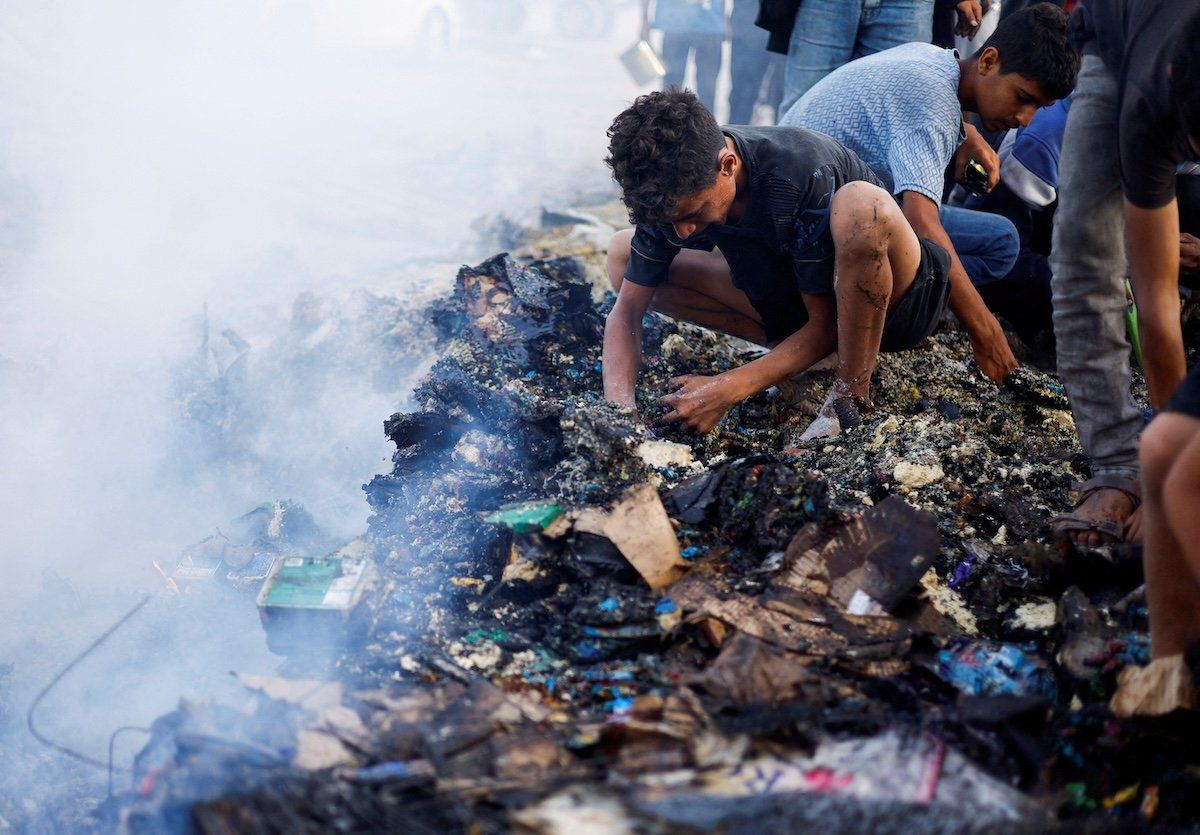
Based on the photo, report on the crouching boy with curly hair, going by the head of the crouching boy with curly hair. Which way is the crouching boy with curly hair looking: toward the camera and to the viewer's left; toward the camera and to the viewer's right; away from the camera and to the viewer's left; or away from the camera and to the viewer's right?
toward the camera and to the viewer's left

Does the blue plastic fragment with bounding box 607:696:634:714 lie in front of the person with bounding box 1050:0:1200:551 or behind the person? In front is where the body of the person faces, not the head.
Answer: in front

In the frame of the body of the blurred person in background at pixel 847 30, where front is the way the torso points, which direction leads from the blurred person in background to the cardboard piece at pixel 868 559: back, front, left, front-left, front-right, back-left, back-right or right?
front

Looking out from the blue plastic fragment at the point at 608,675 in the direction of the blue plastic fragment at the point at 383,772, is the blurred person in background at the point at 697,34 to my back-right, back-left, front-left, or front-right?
back-right

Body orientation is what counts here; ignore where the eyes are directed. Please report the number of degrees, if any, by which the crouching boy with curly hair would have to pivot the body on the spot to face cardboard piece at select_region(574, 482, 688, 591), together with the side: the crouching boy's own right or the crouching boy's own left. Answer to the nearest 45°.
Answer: approximately 45° to the crouching boy's own left

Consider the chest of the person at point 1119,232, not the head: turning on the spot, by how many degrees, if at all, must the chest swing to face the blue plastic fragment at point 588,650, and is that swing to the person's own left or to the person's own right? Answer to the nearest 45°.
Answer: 0° — they already face it

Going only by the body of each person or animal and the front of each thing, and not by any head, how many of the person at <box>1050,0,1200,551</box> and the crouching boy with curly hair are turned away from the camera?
0

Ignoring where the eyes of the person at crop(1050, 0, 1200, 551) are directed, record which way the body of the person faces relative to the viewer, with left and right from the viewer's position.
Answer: facing the viewer and to the left of the viewer

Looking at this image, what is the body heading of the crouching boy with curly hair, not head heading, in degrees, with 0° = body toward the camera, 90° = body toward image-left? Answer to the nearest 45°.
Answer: approximately 45°

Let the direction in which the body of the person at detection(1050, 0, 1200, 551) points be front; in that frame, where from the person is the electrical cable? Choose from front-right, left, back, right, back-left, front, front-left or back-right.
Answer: front

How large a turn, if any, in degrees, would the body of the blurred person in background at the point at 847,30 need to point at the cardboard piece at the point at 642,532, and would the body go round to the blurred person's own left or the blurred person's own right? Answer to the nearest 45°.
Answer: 0° — they already face it

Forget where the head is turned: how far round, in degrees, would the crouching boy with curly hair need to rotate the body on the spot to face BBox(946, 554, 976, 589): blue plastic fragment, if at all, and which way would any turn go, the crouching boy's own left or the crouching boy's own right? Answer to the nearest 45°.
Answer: approximately 90° to the crouching boy's own left

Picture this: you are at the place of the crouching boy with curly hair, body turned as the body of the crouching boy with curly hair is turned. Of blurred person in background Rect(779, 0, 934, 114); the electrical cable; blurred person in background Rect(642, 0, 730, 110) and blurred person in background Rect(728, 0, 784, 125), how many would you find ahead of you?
1

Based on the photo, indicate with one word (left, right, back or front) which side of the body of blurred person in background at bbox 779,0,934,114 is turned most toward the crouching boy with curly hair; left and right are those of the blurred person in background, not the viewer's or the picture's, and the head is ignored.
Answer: front

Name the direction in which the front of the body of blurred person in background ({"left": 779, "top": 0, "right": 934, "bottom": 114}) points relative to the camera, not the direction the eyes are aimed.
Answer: toward the camera

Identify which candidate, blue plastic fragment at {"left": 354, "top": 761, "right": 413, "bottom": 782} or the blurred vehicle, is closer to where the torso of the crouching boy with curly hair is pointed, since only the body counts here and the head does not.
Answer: the blue plastic fragment
